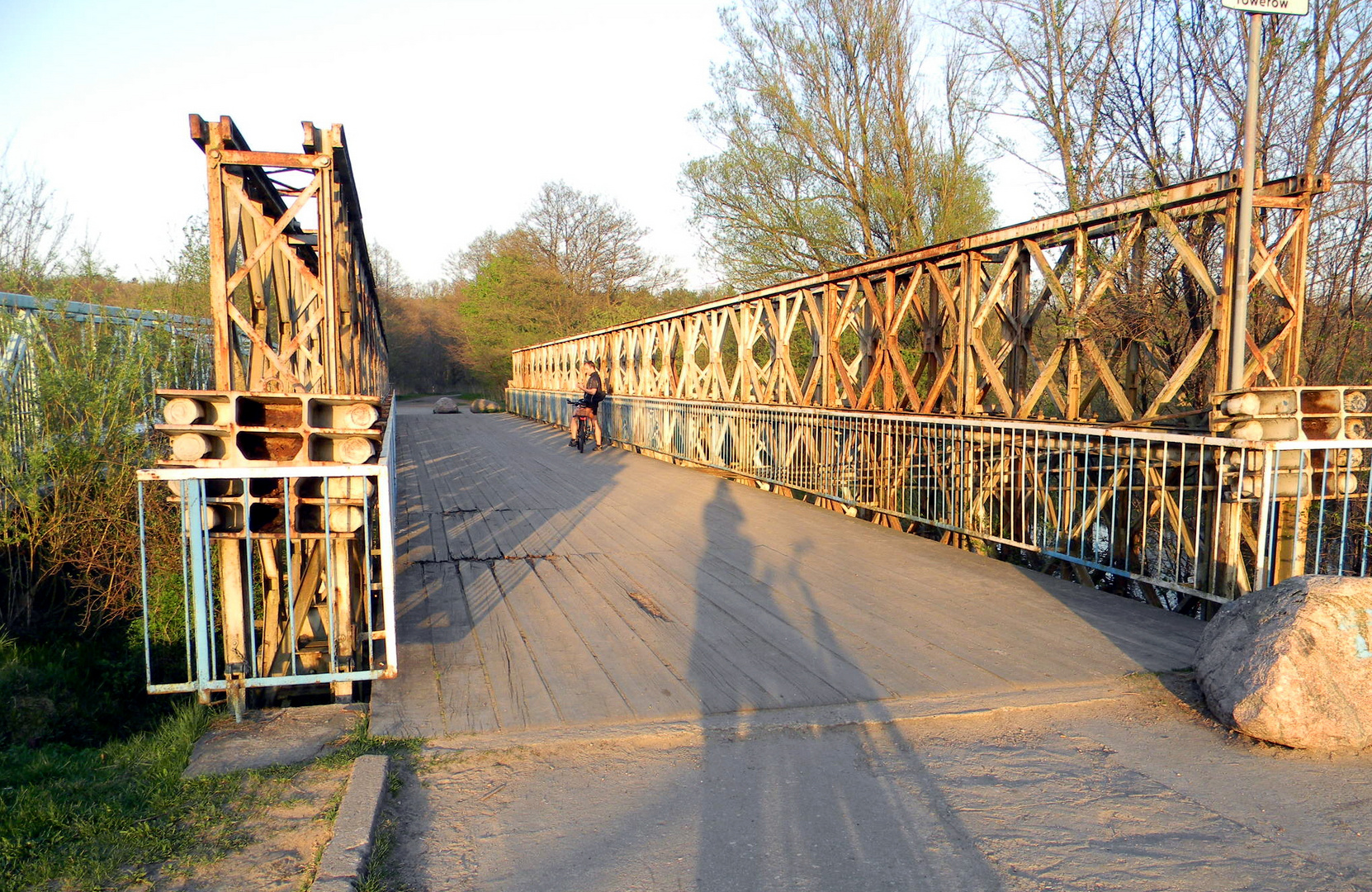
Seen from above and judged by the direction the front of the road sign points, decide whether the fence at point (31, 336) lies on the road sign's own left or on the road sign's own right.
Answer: on the road sign's own right

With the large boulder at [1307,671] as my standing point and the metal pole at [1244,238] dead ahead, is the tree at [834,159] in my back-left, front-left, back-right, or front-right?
front-left

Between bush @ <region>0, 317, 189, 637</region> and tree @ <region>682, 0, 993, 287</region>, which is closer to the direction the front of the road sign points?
the bush

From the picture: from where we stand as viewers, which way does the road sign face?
facing the viewer

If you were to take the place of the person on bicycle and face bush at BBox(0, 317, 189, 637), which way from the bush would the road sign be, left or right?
left

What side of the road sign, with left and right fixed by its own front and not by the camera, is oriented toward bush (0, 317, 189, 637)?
right

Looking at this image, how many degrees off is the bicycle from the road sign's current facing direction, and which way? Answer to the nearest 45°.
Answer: approximately 135° to its right

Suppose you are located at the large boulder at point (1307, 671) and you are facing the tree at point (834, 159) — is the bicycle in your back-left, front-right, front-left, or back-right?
front-left

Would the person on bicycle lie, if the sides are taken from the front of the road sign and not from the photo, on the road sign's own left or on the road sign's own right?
on the road sign's own right

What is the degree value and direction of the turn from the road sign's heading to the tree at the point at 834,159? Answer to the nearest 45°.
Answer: approximately 135° to its right

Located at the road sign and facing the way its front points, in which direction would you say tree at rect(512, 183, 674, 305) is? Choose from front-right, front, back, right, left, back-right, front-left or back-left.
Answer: back-right

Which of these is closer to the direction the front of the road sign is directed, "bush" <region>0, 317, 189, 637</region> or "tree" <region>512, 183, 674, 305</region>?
the bush
